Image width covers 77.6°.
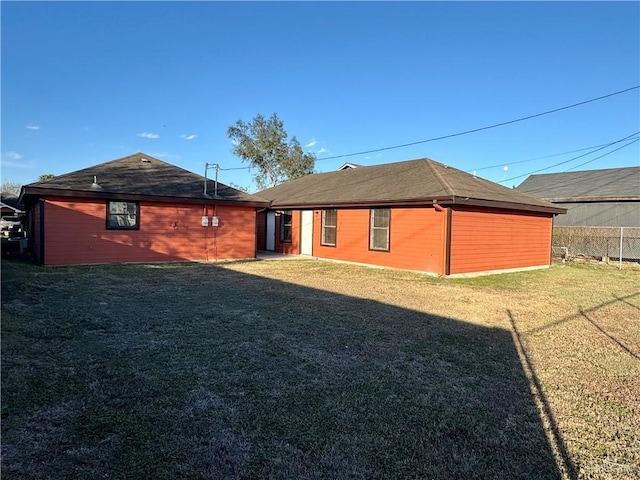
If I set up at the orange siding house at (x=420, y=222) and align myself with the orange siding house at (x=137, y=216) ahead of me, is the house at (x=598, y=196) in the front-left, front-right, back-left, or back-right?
back-right

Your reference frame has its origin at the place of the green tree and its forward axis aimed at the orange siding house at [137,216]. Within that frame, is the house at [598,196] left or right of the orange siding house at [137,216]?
left
